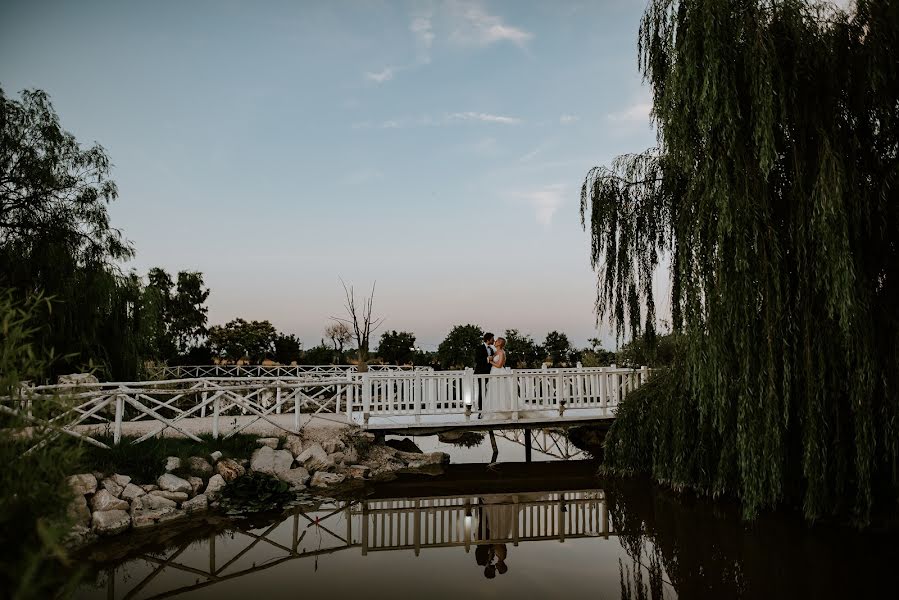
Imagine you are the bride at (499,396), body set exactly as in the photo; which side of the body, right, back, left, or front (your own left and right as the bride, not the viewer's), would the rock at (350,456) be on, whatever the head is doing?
front

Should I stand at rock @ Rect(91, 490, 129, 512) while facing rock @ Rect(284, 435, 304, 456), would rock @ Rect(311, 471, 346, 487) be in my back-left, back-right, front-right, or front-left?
front-right

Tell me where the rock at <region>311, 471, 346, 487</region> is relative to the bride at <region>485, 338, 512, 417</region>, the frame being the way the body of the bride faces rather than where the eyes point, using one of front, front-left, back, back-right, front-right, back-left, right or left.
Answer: front-left

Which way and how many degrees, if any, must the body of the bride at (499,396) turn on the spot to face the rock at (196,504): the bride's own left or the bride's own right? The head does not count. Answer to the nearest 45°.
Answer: approximately 45° to the bride's own left

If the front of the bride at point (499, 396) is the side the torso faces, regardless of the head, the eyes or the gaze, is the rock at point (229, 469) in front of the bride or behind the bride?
in front

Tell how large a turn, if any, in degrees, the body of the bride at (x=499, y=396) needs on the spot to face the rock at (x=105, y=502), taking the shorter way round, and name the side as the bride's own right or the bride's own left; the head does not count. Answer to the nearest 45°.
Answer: approximately 45° to the bride's own left

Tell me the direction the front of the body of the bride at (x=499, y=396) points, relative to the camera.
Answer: to the viewer's left

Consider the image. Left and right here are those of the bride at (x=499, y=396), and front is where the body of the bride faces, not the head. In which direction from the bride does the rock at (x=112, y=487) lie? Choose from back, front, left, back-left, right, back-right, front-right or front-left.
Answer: front-left

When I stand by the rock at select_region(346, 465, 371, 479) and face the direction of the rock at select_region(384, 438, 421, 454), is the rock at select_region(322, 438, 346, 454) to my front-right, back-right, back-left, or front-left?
front-left

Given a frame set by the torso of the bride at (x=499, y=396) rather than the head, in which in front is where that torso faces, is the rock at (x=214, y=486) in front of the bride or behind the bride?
in front

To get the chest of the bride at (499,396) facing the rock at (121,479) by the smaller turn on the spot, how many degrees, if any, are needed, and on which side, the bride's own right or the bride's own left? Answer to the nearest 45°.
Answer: approximately 45° to the bride's own left

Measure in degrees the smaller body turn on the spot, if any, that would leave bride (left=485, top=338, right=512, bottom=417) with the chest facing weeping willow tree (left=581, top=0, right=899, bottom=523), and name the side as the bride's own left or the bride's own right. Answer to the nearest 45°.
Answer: approximately 135° to the bride's own left
